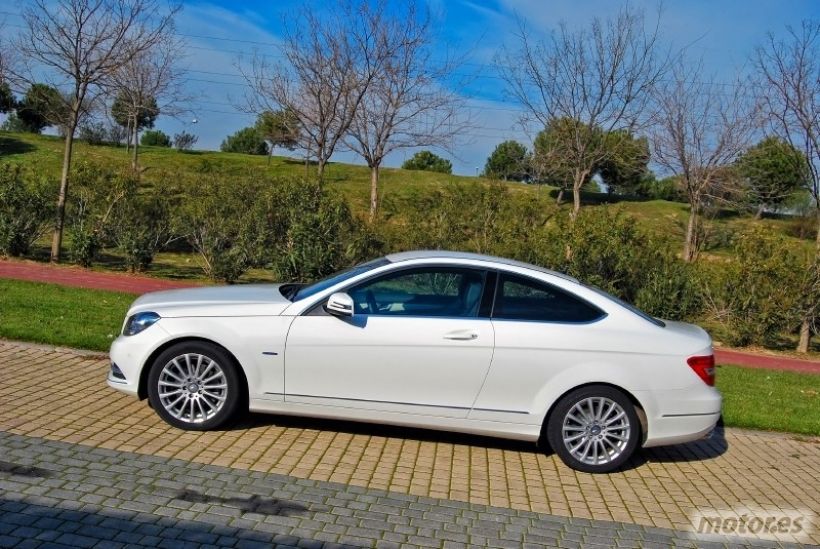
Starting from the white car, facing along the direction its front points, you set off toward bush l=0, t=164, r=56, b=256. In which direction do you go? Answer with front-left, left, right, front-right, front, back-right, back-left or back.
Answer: front-right

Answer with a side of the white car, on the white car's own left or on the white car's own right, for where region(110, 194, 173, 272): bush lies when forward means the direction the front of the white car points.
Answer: on the white car's own right

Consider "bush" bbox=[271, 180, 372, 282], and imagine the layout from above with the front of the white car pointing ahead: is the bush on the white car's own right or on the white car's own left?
on the white car's own right

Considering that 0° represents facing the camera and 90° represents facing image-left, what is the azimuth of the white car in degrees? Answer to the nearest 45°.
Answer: approximately 90°

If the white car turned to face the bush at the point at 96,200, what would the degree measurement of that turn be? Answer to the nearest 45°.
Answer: approximately 45° to its right

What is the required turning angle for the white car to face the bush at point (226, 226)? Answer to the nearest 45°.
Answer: approximately 45° to its right

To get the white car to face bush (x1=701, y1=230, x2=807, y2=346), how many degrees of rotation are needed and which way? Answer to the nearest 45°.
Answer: approximately 135° to its right

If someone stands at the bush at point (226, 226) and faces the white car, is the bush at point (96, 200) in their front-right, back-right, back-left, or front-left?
back-right

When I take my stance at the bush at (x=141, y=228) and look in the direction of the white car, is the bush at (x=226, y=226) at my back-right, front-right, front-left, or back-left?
front-left

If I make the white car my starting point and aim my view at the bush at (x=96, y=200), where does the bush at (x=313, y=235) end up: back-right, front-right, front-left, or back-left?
front-right
